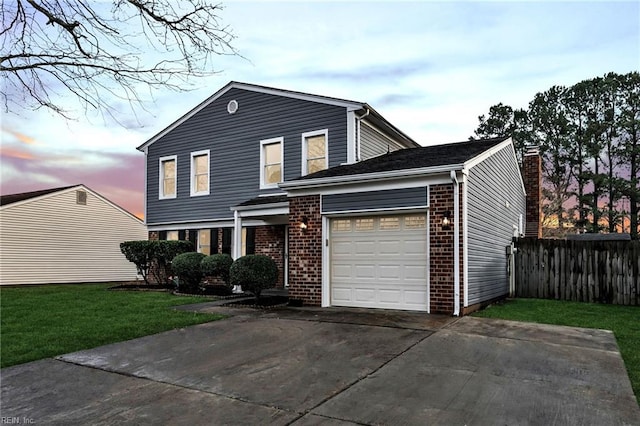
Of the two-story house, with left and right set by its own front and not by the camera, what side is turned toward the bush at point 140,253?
right

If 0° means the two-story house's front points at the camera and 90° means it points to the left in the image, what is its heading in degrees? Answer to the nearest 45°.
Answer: approximately 45°

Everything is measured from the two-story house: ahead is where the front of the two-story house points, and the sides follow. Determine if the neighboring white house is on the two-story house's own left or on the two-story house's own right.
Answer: on the two-story house's own right

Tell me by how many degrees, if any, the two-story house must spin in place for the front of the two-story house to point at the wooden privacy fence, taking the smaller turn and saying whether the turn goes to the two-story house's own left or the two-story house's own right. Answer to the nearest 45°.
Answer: approximately 135° to the two-story house's own left
